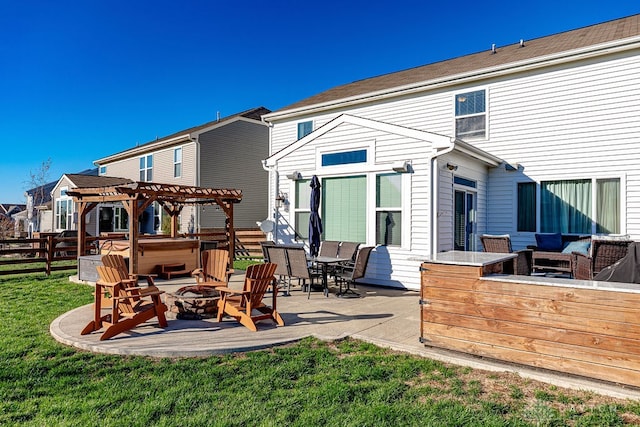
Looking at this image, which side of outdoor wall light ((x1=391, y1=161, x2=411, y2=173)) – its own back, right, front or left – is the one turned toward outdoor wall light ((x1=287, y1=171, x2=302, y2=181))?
right

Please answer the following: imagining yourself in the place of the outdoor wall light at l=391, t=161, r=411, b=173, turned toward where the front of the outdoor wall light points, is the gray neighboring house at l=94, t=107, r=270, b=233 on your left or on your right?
on your right

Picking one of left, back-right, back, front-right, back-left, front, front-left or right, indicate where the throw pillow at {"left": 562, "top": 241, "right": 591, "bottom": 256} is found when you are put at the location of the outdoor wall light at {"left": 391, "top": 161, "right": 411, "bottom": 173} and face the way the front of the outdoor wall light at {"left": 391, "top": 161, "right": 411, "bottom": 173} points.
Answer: back-left

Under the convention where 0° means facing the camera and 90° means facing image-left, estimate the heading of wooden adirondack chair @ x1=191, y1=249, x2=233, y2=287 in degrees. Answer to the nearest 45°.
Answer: approximately 0°

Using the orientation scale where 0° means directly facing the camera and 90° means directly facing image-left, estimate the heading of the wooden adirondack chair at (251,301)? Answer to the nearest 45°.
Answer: approximately 135°

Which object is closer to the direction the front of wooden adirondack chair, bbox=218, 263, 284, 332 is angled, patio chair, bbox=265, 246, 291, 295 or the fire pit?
the fire pit

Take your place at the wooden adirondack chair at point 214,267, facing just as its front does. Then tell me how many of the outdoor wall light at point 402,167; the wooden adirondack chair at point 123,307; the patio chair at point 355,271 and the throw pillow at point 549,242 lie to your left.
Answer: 3

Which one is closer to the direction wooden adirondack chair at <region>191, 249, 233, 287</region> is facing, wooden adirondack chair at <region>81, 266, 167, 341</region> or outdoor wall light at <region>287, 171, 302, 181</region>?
the wooden adirondack chair
